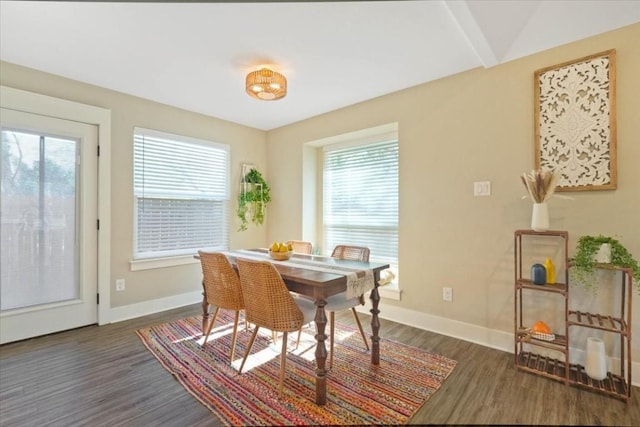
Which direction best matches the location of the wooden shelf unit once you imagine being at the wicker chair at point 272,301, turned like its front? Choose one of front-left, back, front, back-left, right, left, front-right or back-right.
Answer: front-right

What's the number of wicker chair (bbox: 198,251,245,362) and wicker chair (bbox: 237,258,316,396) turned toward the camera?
0

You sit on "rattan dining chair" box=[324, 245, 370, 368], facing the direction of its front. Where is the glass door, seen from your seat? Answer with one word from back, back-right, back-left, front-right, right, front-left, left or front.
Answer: front-right

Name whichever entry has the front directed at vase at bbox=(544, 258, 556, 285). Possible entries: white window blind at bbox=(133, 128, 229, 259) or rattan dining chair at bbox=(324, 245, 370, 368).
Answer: the white window blind

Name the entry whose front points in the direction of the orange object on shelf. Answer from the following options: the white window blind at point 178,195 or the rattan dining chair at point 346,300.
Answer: the white window blind

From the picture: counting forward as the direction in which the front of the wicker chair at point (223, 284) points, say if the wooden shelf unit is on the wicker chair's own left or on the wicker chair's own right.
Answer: on the wicker chair's own right

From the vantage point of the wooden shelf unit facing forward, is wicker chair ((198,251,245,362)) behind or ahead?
ahead

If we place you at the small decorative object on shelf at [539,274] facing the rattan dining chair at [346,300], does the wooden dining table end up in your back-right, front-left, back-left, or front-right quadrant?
front-left

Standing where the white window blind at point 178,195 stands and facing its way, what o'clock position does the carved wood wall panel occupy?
The carved wood wall panel is roughly at 12 o'clock from the white window blind.

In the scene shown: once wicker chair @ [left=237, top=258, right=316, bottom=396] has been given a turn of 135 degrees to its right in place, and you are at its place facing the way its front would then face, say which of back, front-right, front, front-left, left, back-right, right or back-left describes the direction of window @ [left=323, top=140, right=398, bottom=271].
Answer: back-left

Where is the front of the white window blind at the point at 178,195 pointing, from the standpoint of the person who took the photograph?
facing the viewer and to the right of the viewer

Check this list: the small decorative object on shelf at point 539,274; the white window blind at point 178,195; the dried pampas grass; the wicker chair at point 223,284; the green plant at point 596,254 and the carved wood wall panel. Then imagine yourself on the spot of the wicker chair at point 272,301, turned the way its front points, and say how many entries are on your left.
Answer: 2

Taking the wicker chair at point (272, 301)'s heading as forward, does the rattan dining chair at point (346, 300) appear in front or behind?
in front

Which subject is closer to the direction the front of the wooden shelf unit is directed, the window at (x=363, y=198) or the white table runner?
the white table runner

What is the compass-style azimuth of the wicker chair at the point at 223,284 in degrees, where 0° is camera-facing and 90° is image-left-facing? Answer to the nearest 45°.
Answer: approximately 225°

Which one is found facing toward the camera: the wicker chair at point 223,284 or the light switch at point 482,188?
the light switch

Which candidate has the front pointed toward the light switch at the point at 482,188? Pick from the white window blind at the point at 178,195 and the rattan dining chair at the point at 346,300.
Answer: the white window blind
